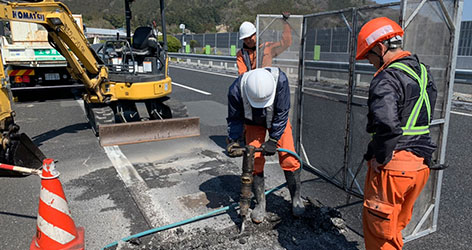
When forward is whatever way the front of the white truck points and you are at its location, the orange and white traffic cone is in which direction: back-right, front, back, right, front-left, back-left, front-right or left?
back

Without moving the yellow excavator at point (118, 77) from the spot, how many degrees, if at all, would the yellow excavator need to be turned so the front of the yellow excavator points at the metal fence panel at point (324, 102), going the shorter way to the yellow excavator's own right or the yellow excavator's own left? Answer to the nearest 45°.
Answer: approximately 90° to the yellow excavator's own left

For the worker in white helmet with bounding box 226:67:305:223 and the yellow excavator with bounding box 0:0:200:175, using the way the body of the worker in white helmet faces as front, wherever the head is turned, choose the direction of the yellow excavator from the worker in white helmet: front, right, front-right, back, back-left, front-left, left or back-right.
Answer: back-right

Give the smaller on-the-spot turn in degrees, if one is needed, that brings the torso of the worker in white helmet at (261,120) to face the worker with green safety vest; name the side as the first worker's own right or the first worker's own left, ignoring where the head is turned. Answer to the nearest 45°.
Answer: approximately 45° to the first worker's own left

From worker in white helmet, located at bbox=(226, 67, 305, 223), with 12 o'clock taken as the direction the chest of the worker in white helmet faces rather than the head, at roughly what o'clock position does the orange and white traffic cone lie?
The orange and white traffic cone is roughly at 2 o'clock from the worker in white helmet.

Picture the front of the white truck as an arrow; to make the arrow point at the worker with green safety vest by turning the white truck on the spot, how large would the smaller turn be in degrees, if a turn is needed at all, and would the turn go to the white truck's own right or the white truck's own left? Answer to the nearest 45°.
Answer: approximately 180°

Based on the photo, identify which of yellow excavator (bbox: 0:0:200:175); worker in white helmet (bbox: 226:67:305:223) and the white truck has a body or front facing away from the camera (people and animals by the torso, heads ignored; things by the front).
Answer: the white truck

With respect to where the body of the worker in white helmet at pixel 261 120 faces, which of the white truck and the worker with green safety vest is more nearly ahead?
the worker with green safety vest

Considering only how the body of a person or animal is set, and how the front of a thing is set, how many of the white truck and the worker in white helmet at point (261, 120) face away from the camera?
1

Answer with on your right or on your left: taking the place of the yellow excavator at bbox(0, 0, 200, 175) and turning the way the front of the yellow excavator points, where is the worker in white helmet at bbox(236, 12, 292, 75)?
on your left

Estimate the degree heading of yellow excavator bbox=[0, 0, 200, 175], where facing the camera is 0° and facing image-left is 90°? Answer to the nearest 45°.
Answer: approximately 45°

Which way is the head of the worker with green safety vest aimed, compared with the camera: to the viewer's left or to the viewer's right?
to the viewer's left

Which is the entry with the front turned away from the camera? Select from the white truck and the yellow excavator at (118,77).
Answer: the white truck
